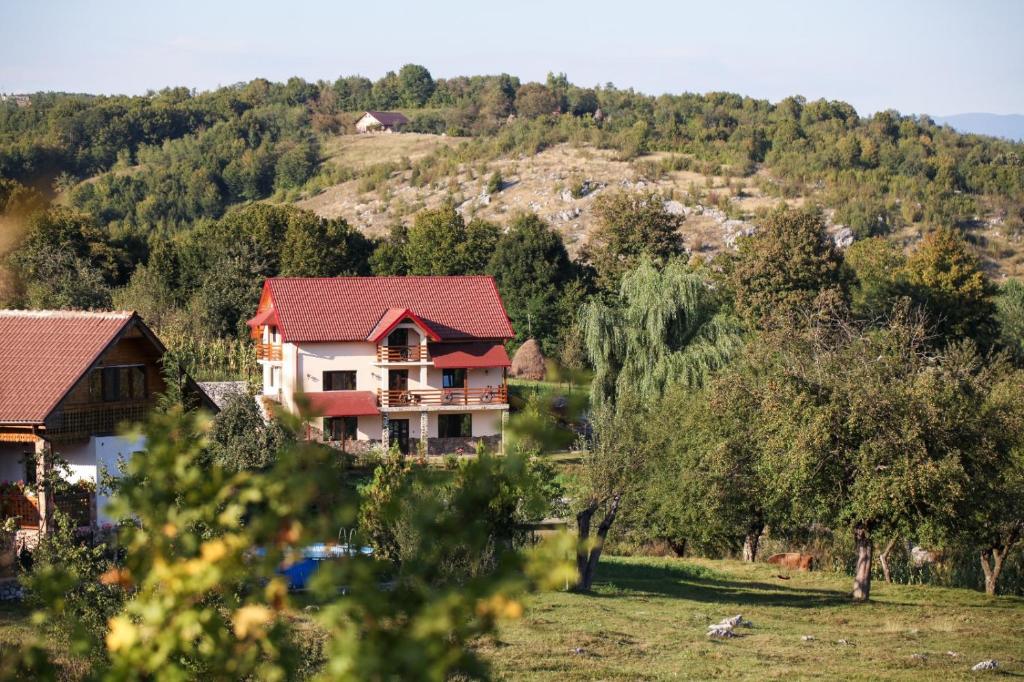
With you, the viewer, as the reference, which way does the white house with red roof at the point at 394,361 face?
facing the viewer

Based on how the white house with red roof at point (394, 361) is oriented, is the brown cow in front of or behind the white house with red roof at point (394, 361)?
in front

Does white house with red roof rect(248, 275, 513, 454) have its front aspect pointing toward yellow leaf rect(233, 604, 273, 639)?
yes

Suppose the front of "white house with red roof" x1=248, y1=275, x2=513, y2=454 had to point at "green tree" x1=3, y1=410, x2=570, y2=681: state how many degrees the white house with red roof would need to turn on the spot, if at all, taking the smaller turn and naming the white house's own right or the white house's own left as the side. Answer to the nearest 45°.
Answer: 0° — it already faces it
